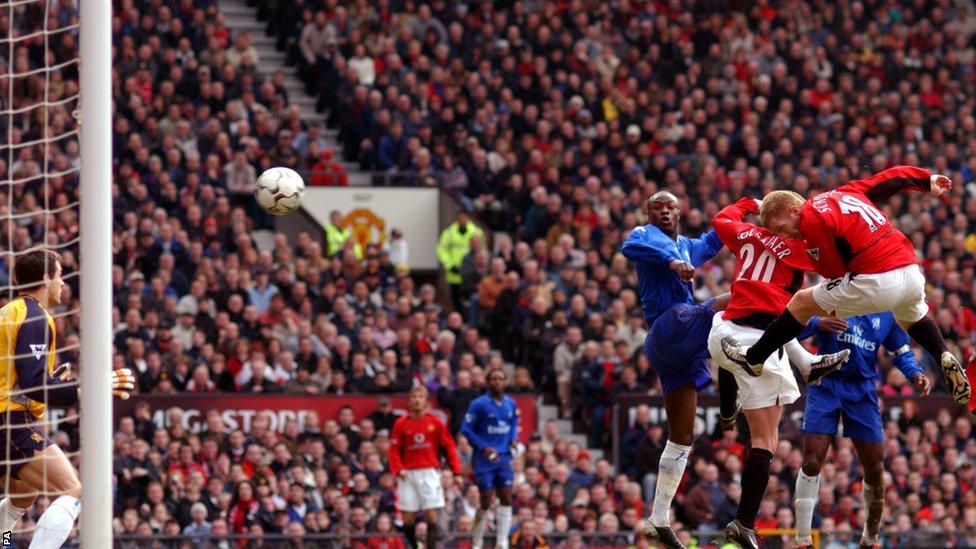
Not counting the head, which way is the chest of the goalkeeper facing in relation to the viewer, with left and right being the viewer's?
facing to the right of the viewer

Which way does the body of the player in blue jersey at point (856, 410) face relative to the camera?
toward the camera

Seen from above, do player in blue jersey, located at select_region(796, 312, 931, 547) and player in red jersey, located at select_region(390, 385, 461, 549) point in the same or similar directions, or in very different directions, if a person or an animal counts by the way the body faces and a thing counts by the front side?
same or similar directions

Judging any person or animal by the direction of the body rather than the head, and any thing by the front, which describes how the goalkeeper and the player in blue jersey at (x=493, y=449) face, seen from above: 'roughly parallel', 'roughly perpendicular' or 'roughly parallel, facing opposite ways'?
roughly perpendicular

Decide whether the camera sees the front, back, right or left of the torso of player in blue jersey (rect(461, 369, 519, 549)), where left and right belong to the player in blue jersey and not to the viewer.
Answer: front

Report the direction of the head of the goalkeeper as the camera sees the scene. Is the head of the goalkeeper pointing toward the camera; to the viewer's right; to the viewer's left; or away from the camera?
to the viewer's right

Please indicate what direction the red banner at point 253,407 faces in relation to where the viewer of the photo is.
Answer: facing the viewer

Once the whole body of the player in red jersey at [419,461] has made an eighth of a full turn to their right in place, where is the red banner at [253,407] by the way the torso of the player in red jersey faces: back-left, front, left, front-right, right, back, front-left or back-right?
right

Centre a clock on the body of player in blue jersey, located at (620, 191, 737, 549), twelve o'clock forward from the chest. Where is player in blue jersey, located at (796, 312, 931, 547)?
player in blue jersey, located at (796, 312, 931, 547) is roughly at 9 o'clock from player in blue jersey, located at (620, 191, 737, 549).

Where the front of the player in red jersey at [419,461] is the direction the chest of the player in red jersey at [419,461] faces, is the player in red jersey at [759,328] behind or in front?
in front

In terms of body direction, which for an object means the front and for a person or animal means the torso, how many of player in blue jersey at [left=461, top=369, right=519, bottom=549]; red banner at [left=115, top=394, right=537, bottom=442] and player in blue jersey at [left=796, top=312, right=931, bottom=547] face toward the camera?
3

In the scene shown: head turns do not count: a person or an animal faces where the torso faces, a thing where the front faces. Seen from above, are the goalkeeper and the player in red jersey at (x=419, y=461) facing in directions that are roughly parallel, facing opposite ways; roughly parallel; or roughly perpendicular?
roughly perpendicular

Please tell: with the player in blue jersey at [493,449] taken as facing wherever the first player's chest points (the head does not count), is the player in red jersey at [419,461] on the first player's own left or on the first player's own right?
on the first player's own right

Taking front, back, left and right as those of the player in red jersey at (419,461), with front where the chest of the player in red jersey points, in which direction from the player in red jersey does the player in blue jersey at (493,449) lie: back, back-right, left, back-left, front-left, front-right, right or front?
left
